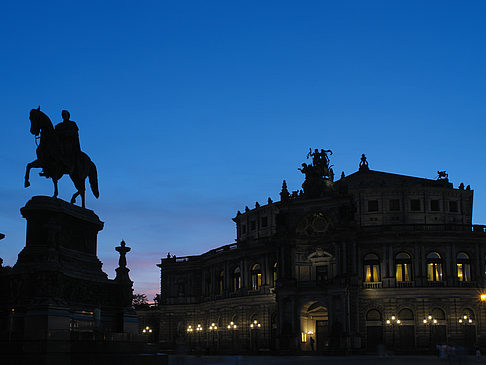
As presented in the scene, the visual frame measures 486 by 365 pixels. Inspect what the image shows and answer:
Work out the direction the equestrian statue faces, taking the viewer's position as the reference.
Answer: facing the viewer and to the left of the viewer
